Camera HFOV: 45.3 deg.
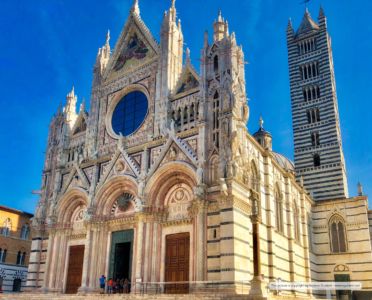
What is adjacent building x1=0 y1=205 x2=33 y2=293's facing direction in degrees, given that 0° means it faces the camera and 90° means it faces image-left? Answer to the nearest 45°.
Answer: approximately 315°

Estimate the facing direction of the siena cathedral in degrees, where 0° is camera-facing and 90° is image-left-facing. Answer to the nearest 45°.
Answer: approximately 45°

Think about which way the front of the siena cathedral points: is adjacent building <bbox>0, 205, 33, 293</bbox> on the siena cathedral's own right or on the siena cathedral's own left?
on the siena cathedral's own right

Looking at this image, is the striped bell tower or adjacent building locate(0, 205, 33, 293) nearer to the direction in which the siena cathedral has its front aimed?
the adjacent building
